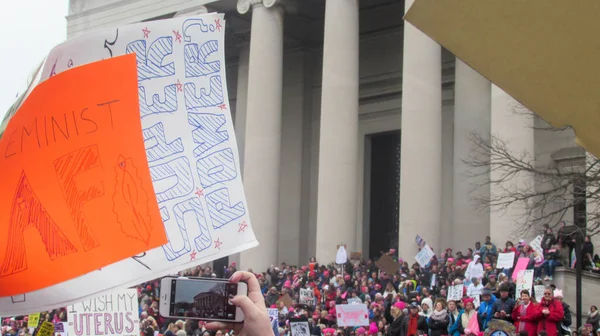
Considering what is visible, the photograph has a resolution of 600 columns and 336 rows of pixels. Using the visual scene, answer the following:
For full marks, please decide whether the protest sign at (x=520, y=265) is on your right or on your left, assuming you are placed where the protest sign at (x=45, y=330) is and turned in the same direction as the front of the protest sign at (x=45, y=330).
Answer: on your left

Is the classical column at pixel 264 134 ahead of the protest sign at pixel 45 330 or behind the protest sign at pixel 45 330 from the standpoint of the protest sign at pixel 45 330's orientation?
behind

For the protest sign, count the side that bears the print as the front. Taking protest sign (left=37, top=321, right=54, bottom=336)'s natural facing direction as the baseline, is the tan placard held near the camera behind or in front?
in front

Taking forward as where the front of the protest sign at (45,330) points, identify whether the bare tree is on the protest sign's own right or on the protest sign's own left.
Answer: on the protest sign's own left

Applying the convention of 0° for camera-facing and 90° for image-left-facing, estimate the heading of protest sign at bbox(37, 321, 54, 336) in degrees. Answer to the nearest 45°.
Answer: approximately 0°

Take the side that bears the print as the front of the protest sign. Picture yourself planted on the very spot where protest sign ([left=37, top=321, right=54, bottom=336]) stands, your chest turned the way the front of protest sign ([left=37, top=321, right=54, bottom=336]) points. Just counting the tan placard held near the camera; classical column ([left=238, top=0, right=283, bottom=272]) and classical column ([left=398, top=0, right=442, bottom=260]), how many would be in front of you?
1

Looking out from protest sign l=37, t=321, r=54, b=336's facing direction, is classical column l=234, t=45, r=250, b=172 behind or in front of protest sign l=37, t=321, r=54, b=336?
behind
